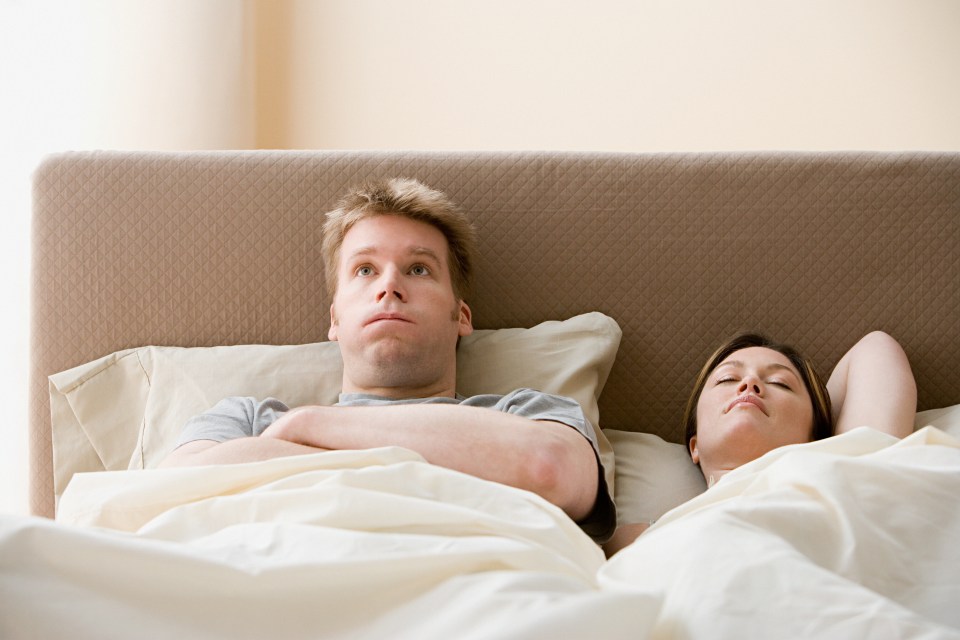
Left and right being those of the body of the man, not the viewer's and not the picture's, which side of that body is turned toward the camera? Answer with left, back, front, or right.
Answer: front

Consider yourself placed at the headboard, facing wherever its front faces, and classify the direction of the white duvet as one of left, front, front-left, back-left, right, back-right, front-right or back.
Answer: front

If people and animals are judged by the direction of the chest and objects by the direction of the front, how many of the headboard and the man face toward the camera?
2

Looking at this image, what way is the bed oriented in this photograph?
toward the camera

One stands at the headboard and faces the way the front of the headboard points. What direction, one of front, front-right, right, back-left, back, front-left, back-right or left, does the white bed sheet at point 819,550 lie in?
front
